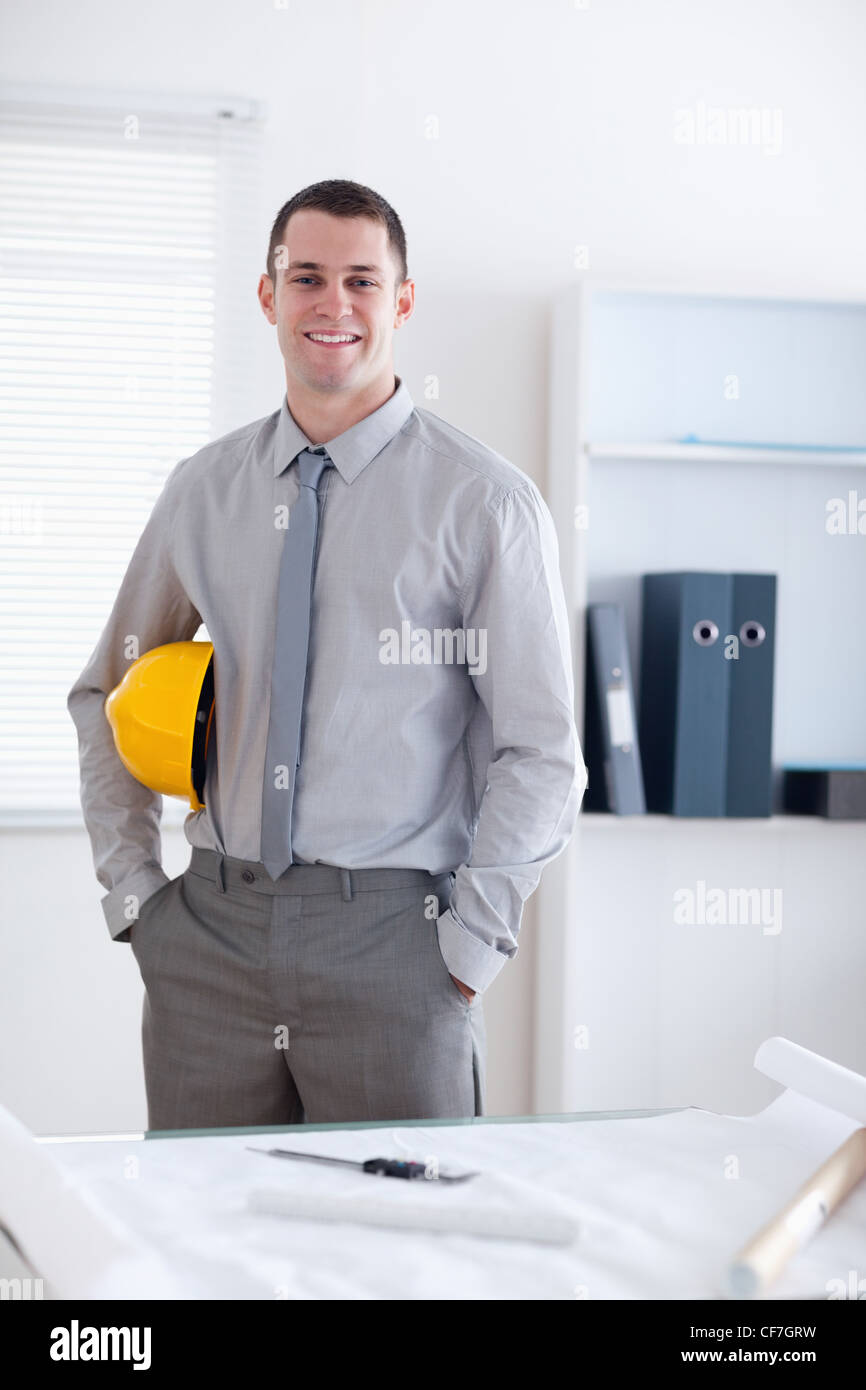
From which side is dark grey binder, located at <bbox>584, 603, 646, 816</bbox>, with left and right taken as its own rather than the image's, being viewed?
front

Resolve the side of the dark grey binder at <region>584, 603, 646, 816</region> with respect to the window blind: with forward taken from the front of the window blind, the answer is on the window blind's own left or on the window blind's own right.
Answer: on the window blind's own left

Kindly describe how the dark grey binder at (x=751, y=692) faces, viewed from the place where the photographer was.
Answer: facing the viewer

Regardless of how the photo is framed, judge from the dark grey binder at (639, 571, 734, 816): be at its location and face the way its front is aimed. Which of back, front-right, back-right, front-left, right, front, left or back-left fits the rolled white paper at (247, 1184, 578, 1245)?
front

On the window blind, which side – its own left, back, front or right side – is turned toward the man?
front

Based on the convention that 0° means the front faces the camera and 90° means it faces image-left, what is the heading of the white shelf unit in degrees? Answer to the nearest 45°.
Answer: approximately 0°

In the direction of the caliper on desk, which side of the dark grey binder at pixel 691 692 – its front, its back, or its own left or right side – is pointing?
front

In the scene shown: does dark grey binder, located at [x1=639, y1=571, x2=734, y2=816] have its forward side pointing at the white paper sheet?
yes

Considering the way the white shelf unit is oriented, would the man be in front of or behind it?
in front

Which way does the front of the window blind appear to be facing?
toward the camera
